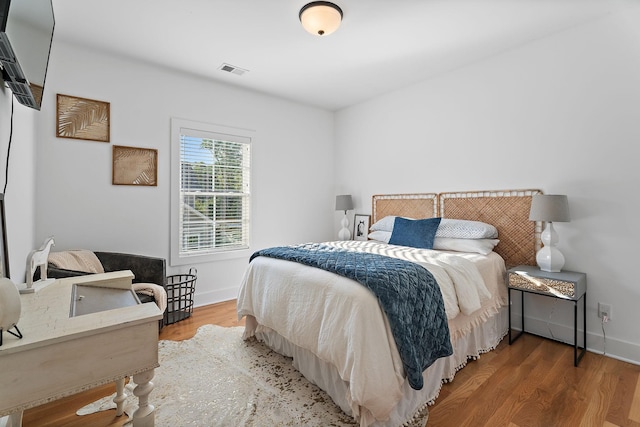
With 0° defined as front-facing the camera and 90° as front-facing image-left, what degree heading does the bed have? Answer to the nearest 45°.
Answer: approximately 45°

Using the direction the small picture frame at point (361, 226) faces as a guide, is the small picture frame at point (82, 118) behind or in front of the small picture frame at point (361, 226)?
in front

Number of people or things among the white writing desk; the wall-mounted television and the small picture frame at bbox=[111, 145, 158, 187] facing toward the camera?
1

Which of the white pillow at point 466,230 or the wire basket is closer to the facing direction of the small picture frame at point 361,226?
the wire basket

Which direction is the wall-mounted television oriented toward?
to the viewer's right

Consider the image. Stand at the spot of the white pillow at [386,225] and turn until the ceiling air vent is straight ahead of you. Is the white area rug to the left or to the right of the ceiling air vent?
left

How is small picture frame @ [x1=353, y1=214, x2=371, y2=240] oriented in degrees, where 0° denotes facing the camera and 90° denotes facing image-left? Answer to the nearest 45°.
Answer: approximately 45°

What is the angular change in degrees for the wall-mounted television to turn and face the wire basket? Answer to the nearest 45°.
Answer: approximately 45° to its left
